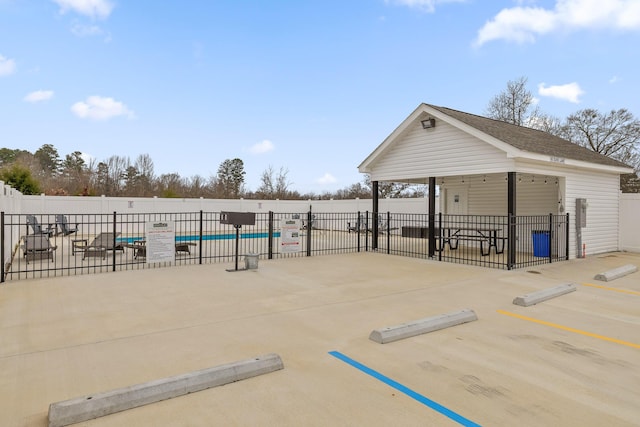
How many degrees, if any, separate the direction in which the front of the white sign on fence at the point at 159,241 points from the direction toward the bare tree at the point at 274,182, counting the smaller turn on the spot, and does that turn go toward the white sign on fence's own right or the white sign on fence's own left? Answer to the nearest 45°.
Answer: approximately 180°

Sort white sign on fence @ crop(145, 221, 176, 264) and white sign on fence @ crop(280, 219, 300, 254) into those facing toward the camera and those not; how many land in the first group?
2

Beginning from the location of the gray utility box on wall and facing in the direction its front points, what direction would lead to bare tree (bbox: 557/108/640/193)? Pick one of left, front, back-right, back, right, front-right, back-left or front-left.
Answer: back-left

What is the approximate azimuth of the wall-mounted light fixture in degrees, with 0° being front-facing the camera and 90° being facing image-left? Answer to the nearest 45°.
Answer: approximately 45°

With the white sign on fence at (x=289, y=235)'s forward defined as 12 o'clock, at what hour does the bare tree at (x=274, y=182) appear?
The bare tree is roughly at 6 o'clock from the white sign on fence.

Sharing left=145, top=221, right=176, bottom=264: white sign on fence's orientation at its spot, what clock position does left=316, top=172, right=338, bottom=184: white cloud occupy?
The white cloud is roughly at 7 o'clock from the white sign on fence.

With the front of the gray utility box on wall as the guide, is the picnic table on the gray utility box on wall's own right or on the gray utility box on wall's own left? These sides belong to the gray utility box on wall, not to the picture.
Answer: on the gray utility box on wall's own right

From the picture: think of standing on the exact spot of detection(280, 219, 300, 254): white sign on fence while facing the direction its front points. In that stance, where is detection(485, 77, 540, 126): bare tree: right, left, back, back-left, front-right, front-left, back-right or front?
back-left

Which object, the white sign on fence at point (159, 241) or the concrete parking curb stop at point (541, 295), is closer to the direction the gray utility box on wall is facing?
the concrete parking curb stop

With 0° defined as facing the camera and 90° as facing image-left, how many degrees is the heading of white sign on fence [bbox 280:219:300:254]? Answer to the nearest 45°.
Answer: approximately 0°

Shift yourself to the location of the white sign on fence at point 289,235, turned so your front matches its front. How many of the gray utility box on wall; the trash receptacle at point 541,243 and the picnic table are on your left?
3
